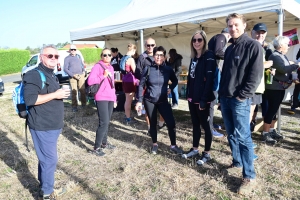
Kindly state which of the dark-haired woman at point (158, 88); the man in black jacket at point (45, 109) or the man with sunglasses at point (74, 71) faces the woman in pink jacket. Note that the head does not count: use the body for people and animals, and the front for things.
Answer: the man with sunglasses

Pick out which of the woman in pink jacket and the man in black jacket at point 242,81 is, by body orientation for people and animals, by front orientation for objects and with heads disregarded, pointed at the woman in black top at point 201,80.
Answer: the woman in pink jacket

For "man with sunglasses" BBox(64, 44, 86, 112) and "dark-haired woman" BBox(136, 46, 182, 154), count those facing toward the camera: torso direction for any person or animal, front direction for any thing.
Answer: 2

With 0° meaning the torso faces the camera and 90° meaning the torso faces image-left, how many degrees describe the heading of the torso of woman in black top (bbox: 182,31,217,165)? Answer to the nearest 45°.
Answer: approximately 45°

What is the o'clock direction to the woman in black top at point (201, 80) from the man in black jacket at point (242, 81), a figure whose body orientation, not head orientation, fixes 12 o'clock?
The woman in black top is roughly at 3 o'clock from the man in black jacket.

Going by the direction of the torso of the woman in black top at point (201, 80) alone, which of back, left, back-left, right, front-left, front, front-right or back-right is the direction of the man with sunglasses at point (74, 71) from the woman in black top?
right

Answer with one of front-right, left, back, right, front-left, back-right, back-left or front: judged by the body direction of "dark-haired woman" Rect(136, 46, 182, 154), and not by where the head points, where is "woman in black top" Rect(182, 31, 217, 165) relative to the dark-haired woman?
front-left

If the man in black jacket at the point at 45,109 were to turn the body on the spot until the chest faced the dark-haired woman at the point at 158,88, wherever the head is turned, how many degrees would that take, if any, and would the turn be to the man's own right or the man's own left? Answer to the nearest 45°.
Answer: approximately 90° to the man's own left

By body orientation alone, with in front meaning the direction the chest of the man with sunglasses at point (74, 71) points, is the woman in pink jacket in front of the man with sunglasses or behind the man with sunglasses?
in front

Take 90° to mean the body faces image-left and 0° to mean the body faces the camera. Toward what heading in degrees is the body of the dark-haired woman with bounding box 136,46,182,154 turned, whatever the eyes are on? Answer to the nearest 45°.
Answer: approximately 0°
